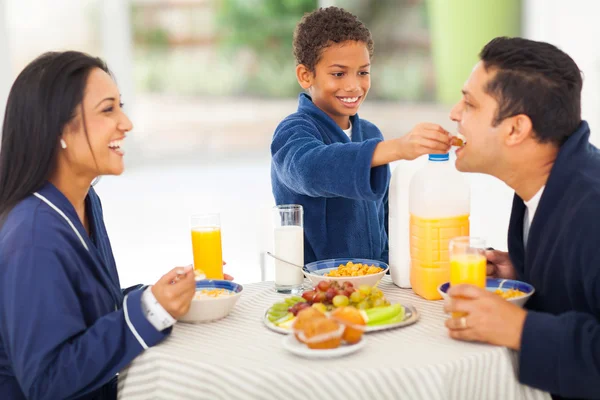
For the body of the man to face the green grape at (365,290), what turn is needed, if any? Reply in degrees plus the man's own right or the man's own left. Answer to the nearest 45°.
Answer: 0° — they already face it

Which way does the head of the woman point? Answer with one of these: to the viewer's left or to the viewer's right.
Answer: to the viewer's right

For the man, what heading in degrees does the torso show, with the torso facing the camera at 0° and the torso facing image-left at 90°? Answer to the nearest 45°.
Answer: approximately 90°

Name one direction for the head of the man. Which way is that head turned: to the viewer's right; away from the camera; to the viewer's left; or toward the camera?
to the viewer's left

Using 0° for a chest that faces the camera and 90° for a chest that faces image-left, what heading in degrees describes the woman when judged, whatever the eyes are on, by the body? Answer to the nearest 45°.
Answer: approximately 270°

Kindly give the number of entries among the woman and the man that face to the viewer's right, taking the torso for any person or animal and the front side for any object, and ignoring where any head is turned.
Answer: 1
